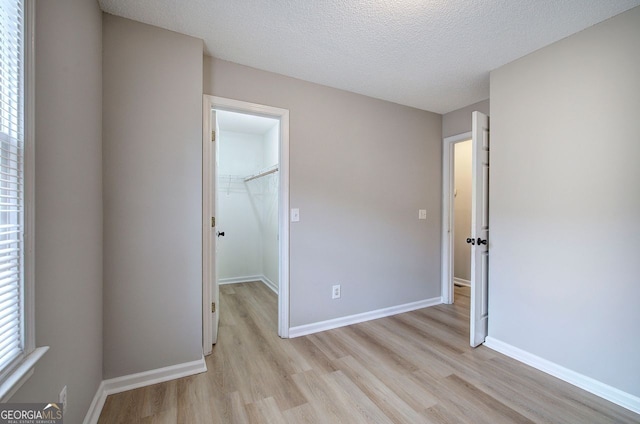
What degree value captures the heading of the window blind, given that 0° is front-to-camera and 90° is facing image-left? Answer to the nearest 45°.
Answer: approximately 315°

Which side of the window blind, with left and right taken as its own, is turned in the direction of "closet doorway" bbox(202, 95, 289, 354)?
left

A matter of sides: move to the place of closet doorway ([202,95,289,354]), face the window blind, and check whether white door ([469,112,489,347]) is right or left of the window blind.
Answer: left

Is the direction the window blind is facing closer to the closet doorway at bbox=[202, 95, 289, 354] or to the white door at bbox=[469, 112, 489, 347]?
the white door
